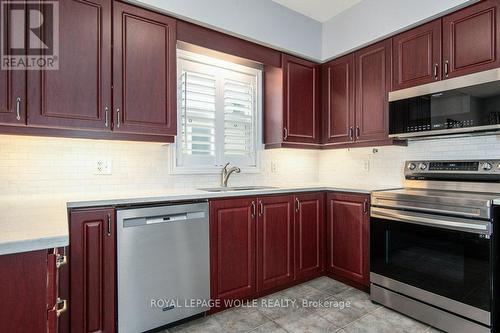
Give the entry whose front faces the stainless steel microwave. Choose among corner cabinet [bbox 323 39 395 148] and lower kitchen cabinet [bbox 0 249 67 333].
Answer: the lower kitchen cabinet

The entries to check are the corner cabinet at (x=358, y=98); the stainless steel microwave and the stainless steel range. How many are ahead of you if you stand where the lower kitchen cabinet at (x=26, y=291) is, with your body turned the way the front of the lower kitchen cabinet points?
3

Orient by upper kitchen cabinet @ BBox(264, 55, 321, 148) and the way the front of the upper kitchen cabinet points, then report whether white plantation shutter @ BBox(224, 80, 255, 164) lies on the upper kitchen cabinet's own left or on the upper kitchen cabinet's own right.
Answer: on the upper kitchen cabinet's own right

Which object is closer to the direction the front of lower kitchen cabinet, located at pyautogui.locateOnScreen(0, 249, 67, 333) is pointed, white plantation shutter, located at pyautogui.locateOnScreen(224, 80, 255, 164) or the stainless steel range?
the stainless steel range

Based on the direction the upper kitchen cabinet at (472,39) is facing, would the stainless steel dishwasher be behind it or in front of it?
in front

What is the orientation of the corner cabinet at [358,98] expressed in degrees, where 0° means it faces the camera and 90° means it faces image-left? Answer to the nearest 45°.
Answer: approximately 45°

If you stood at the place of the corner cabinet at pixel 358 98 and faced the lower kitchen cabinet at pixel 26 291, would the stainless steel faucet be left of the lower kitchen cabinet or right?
right

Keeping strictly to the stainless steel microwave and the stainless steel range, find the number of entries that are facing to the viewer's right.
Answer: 0

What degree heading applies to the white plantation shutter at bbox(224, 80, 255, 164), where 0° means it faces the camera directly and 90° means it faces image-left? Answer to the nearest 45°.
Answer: approximately 315°
